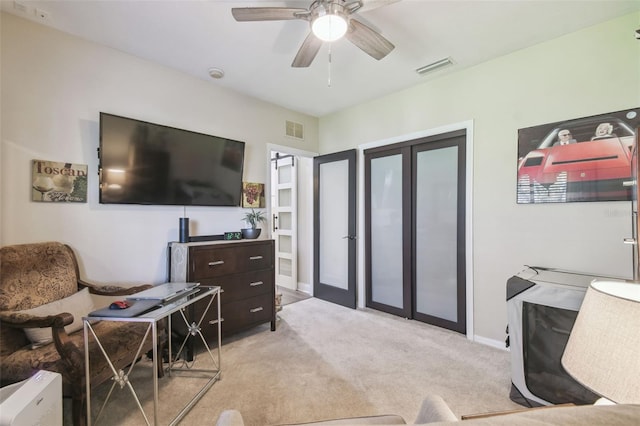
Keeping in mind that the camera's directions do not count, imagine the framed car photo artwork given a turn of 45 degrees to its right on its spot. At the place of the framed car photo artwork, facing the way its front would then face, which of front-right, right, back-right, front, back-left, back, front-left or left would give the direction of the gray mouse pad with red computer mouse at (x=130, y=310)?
front-left

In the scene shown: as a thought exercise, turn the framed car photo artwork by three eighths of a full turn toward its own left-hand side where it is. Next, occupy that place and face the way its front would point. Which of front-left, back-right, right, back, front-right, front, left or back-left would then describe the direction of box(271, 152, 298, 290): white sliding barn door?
back

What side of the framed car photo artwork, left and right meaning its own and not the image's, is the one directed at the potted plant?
front

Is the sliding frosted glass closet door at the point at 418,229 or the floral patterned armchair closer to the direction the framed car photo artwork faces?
the floral patterned armchair

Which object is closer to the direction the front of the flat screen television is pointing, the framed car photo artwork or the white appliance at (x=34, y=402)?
the framed car photo artwork

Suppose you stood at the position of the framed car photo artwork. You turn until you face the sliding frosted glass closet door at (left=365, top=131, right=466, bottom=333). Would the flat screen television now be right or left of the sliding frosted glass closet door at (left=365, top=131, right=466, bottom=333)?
left

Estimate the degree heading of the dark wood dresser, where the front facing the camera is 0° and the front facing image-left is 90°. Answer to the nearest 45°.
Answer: approximately 315°

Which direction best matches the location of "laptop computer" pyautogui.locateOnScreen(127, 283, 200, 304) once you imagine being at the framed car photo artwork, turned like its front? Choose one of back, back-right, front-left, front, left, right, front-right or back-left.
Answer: front

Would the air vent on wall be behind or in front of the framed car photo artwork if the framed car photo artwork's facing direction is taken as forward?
in front

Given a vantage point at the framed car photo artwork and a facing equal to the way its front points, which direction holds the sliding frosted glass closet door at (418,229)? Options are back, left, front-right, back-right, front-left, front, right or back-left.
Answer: front-right

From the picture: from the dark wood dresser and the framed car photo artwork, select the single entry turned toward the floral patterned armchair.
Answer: the framed car photo artwork

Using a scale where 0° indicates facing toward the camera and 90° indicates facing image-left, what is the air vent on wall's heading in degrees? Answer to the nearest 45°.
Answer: approximately 315°

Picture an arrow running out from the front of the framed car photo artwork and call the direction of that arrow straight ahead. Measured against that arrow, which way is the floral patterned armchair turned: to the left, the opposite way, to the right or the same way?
the opposite way

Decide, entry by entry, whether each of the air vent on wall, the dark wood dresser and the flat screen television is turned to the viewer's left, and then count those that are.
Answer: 0

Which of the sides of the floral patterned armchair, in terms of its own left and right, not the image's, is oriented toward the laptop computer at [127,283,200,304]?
front

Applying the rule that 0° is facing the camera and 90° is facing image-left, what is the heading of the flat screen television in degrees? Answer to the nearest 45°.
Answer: approximately 315°
